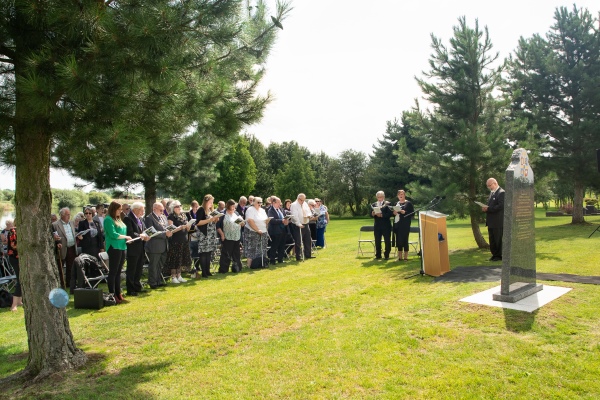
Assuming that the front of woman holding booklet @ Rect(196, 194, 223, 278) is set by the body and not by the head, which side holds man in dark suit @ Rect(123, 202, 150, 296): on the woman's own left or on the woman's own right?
on the woman's own right

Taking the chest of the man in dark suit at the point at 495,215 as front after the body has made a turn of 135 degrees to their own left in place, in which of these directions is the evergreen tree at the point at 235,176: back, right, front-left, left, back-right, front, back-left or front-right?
back-left

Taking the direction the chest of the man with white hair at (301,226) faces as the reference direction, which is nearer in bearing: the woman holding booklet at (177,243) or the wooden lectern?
the wooden lectern

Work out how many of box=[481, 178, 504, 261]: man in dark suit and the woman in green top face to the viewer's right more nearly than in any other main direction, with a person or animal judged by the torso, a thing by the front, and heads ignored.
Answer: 1

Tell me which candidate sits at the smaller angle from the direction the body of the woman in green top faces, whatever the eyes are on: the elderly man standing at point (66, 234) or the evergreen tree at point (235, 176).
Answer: the evergreen tree

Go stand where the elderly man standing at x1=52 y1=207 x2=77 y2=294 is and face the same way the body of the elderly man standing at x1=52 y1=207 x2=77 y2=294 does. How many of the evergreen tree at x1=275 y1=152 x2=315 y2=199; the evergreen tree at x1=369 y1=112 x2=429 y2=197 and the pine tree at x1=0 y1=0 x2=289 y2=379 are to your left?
2

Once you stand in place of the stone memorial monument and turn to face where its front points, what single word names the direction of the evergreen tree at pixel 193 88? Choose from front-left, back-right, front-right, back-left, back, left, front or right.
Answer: right

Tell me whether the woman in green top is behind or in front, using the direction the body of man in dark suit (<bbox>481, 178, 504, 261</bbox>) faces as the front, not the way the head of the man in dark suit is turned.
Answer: in front

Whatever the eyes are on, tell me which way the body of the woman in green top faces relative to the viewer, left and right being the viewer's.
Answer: facing to the right of the viewer

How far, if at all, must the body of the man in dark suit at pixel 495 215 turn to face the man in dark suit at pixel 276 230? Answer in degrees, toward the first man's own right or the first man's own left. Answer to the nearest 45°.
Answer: approximately 45° to the first man's own right

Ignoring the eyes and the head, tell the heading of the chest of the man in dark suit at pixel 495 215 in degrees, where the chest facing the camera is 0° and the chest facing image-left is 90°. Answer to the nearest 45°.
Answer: approximately 45°
